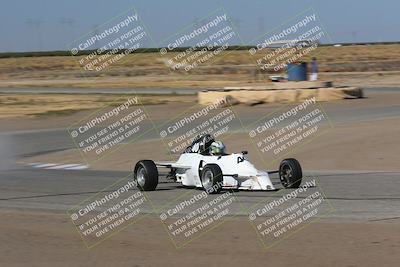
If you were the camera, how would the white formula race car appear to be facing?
facing the viewer and to the right of the viewer

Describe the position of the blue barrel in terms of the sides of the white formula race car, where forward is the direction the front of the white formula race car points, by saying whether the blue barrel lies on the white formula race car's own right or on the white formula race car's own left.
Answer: on the white formula race car's own left
